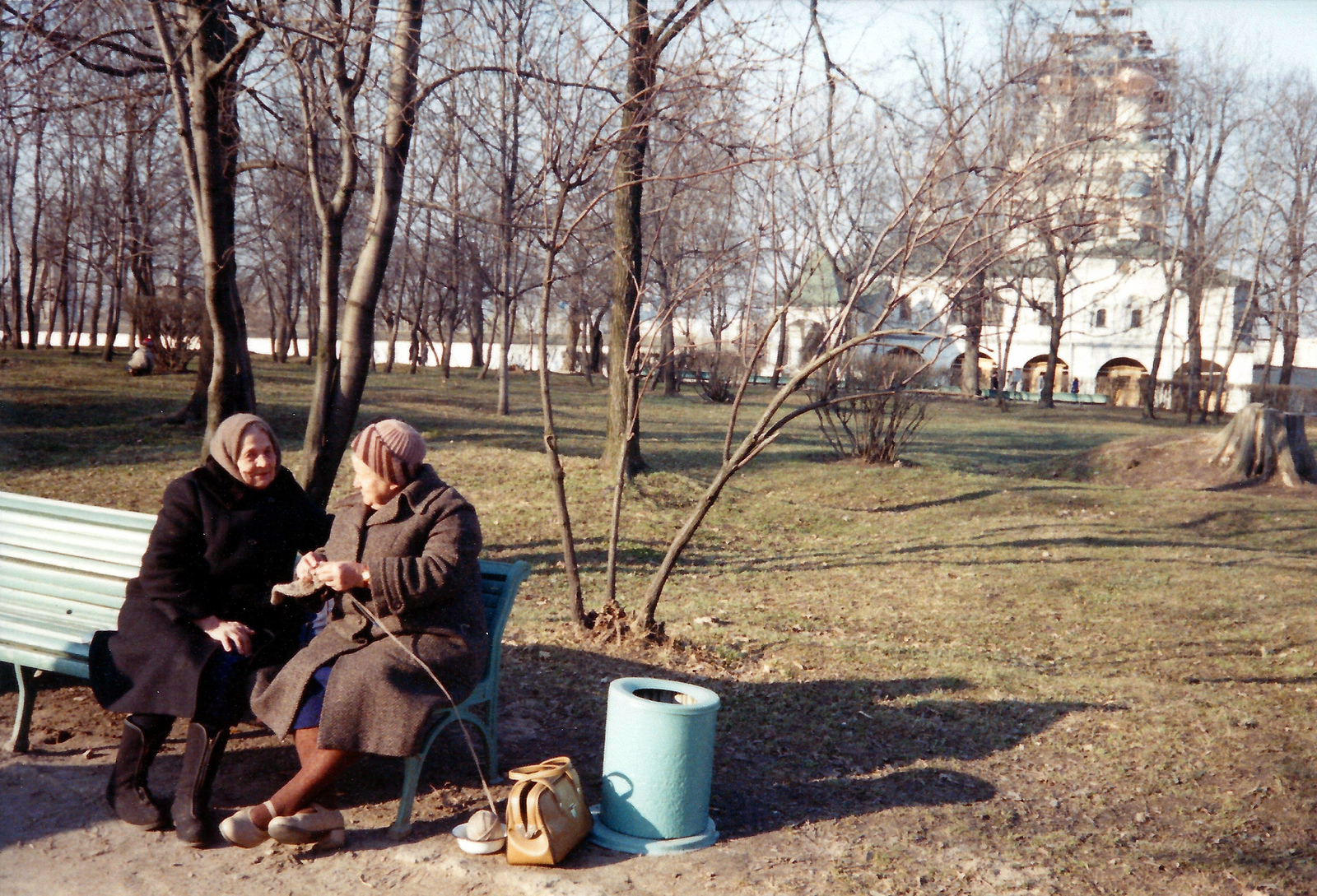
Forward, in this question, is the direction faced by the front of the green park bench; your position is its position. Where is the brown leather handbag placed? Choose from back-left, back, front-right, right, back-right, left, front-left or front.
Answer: left

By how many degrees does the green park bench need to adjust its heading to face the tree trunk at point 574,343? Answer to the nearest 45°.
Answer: approximately 135° to its right

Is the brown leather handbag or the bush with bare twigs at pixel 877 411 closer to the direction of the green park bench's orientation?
the brown leather handbag

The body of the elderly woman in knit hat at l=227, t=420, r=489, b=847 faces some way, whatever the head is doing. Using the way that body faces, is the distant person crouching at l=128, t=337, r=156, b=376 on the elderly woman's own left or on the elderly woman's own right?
on the elderly woman's own right

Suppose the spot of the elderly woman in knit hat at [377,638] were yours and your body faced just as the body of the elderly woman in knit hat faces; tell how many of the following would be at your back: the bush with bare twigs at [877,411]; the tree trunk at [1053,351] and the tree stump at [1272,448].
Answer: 3

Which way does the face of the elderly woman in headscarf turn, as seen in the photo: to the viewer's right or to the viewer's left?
to the viewer's right

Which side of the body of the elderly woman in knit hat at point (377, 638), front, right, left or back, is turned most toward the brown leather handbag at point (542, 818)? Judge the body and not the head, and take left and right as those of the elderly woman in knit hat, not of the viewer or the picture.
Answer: left

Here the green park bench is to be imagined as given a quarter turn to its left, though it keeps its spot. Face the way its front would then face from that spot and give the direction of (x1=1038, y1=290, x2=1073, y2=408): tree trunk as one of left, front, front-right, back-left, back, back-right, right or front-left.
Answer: left

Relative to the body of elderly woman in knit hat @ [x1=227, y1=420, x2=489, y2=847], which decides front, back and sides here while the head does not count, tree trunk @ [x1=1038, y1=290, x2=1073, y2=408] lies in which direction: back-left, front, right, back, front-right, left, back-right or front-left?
back

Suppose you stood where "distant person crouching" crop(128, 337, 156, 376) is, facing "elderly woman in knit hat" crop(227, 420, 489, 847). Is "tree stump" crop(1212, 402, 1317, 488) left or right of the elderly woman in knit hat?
left

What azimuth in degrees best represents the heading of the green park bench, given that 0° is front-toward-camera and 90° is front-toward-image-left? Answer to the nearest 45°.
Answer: approximately 45°

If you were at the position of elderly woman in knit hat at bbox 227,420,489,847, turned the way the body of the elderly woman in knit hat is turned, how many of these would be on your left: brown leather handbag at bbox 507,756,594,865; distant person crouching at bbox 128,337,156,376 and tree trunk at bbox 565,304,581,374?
1
